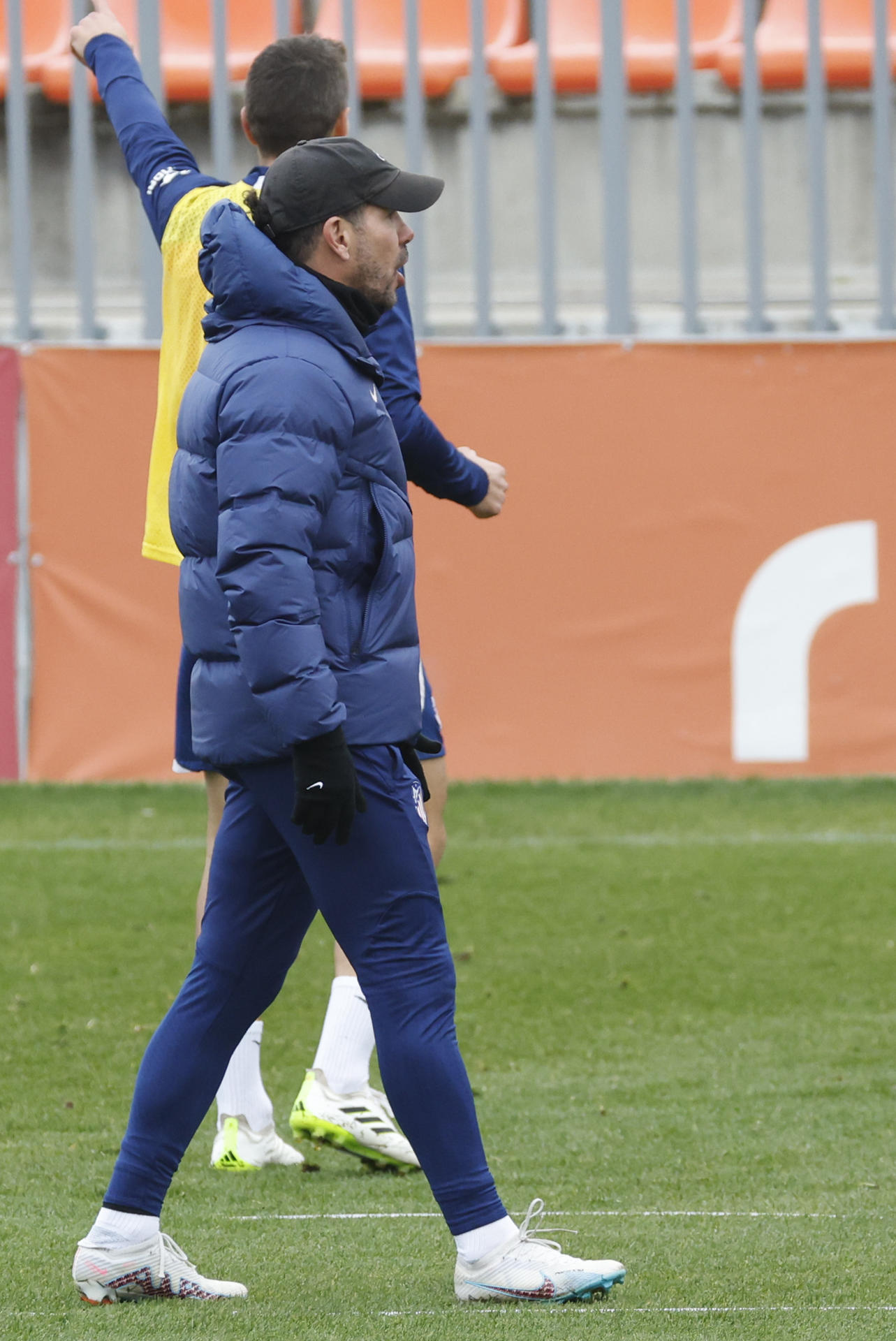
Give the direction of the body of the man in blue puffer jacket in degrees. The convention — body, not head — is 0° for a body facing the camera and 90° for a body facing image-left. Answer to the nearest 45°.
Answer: approximately 270°

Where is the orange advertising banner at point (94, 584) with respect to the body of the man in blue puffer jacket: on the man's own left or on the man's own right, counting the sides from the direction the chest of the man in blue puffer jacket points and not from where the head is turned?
on the man's own left

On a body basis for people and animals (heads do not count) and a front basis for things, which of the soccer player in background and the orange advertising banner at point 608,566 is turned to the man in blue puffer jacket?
the orange advertising banner

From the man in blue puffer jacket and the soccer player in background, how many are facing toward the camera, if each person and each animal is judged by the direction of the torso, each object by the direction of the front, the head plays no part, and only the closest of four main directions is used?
0

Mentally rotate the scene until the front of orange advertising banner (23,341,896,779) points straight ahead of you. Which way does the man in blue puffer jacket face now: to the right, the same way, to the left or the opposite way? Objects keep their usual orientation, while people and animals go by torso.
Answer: to the left

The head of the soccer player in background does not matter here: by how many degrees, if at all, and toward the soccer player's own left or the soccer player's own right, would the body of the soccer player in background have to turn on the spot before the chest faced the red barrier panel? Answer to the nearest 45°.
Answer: approximately 45° to the soccer player's own left

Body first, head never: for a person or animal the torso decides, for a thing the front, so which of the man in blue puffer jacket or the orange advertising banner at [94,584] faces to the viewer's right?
the man in blue puffer jacket

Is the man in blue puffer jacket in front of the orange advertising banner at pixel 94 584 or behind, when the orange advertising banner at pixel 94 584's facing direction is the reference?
in front

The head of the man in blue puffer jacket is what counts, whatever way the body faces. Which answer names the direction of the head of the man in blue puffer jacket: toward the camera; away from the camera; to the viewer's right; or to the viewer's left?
to the viewer's right

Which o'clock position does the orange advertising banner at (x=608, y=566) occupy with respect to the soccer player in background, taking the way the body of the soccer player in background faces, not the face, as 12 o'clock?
The orange advertising banner is roughly at 11 o'clock from the soccer player in background.

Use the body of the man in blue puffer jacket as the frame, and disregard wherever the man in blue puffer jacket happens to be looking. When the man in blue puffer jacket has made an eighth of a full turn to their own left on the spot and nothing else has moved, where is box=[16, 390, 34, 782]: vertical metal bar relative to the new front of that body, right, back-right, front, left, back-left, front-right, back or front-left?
front-left

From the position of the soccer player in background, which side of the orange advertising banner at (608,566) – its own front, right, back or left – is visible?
front

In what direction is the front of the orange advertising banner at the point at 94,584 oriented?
toward the camera

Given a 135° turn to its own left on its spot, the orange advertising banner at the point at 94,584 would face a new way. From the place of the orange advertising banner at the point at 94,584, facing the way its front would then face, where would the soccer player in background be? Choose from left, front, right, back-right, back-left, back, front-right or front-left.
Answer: back-right

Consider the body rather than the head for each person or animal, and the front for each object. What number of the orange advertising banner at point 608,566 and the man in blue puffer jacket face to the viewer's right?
1

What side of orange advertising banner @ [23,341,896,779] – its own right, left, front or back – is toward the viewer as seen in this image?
front
